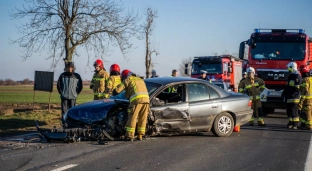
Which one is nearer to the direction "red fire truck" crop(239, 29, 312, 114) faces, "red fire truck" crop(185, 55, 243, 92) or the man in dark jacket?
the man in dark jacket

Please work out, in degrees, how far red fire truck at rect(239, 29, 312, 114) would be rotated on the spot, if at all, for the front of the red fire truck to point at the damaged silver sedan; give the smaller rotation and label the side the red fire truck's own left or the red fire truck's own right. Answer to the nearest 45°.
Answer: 0° — it already faces it

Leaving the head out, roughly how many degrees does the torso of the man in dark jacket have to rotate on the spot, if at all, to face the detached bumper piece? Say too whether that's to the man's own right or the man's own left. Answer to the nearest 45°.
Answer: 0° — they already face it

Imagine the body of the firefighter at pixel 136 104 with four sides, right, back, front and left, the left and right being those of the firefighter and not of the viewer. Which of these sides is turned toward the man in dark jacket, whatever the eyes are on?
front

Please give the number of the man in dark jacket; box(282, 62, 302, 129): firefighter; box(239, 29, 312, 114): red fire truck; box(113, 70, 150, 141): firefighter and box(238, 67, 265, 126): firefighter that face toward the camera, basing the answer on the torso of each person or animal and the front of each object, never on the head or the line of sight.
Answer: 3
